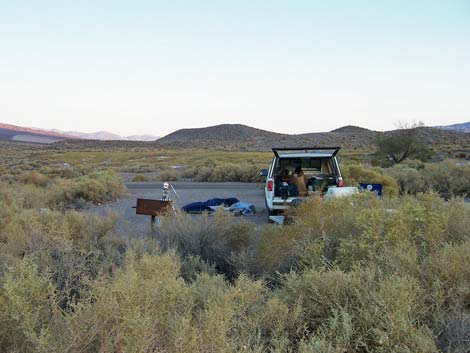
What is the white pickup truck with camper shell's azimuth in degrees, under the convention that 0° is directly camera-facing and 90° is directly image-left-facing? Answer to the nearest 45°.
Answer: approximately 180°

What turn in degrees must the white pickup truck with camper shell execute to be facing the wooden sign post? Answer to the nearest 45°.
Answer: approximately 135° to its left

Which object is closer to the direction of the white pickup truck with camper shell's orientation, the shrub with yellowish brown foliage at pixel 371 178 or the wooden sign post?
the shrub with yellowish brown foliage
